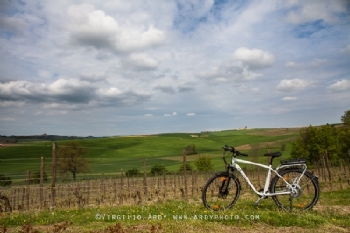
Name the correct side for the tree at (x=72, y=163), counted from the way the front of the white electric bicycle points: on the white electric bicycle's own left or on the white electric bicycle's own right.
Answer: on the white electric bicycle's own right

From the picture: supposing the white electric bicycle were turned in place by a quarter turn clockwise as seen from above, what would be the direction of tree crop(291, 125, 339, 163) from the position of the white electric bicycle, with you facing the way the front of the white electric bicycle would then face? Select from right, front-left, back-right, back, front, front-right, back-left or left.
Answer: front

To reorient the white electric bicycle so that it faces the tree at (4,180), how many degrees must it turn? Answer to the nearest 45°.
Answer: approximately 45° to its right

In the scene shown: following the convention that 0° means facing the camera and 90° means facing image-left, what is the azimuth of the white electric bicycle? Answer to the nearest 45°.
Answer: approximately 90°
